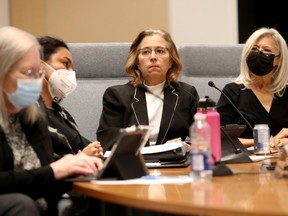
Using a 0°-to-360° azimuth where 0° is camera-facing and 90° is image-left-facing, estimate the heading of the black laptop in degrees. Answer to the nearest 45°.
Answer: approximately 135°

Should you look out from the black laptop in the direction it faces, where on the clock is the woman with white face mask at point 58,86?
The woman with white face mask is roughly at 1 o'clock from the black laptop.

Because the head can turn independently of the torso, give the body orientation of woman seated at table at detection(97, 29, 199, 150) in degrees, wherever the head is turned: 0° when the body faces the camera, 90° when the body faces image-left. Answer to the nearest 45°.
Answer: approximately 0°

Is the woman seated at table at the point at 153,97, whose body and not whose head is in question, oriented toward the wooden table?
yes

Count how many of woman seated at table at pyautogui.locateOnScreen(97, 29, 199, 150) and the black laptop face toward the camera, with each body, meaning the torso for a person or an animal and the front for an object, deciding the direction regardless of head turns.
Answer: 1

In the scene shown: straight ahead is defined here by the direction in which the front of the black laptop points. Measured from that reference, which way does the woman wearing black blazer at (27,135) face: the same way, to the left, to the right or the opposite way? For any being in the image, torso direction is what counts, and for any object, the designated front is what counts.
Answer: the opposite way

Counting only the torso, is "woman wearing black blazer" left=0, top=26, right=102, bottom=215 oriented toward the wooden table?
yes

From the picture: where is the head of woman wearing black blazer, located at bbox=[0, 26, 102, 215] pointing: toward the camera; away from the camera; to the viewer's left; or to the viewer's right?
to the viewer's right

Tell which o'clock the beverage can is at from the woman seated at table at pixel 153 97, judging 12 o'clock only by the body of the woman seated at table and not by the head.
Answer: The beverage can is roughly at 11 o'clock from the woman seated at table.

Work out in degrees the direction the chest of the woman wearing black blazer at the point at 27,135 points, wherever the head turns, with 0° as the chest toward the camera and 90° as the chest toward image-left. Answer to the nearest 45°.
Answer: approximately 315°

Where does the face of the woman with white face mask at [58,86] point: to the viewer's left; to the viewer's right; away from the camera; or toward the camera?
to the viewer's right
